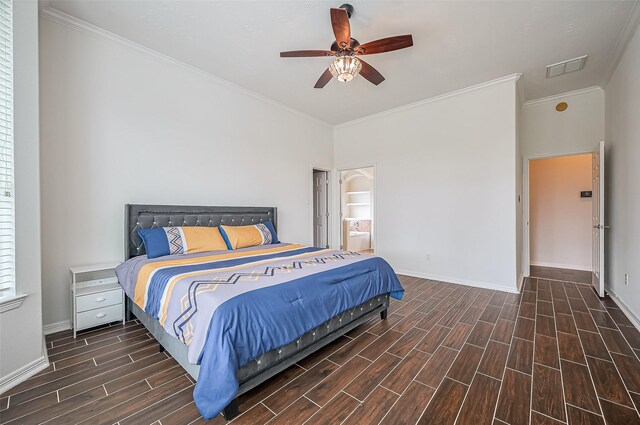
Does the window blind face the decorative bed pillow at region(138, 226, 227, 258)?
no

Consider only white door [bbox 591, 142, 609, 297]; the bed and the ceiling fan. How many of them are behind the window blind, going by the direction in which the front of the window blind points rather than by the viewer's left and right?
0

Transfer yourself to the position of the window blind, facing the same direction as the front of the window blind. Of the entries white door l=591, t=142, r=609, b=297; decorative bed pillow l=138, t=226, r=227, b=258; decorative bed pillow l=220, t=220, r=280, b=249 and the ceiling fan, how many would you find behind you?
0

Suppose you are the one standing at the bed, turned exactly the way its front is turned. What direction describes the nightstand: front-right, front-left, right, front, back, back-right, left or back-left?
back

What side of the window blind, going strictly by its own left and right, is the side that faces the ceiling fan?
front

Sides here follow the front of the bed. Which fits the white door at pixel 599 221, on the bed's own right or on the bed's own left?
on the bed's own left

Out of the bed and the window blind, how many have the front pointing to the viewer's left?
0

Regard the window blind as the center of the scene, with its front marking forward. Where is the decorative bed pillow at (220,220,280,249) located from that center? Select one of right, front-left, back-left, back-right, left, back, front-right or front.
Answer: front-left

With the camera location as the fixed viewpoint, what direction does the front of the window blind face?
facing the viewer and to the right of the viewer

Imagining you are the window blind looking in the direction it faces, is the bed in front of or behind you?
in front
